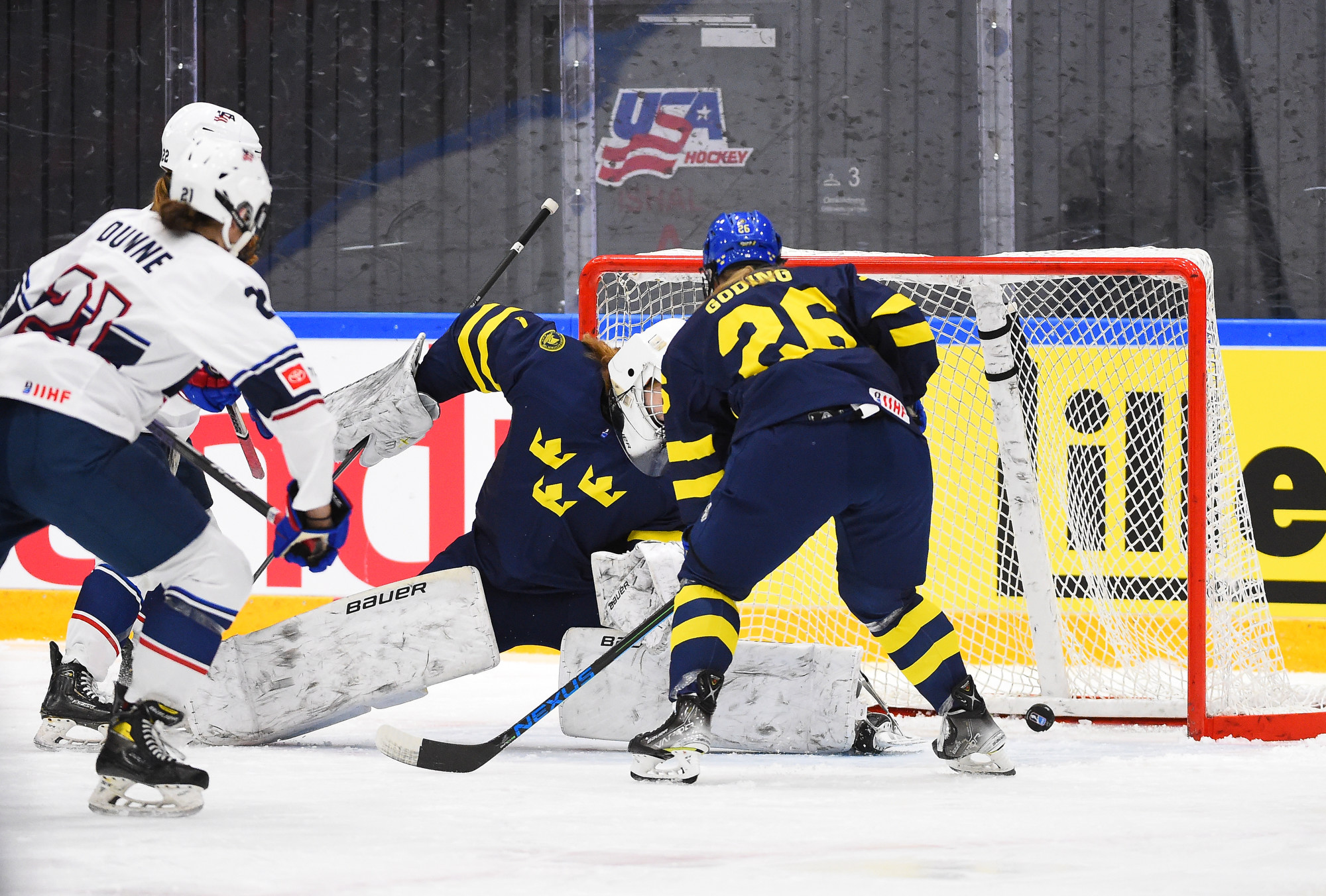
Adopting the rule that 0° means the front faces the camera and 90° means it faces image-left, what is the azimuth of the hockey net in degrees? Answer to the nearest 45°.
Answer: approximately 45°

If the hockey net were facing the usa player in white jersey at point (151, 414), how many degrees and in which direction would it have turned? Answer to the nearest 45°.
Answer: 0° — it already faces them
